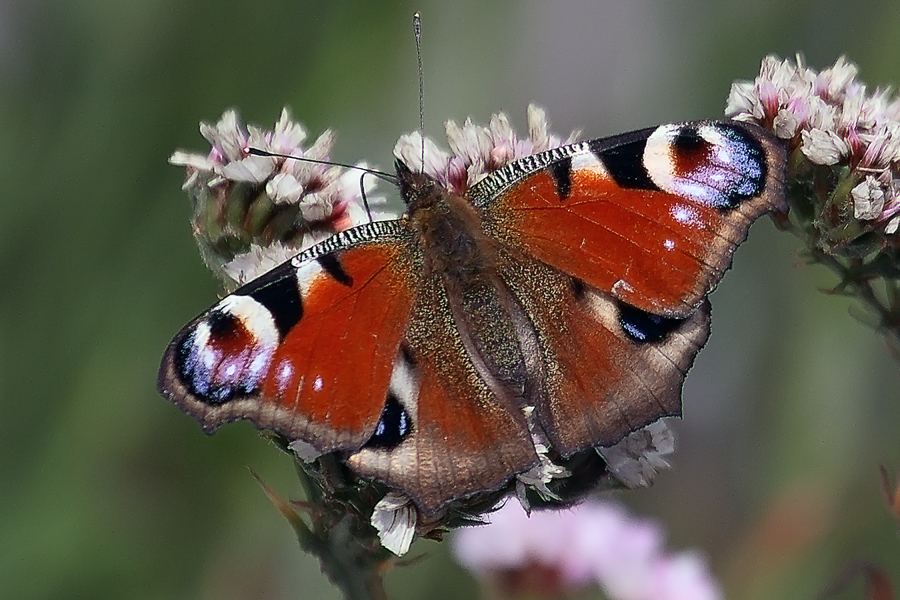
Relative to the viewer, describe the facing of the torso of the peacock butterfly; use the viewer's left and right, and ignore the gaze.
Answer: facing away from the viewer and to the left of the viewer

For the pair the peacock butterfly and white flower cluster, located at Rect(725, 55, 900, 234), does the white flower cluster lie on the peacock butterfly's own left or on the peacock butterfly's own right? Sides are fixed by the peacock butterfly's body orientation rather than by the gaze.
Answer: on the peacock butterfly's own right
